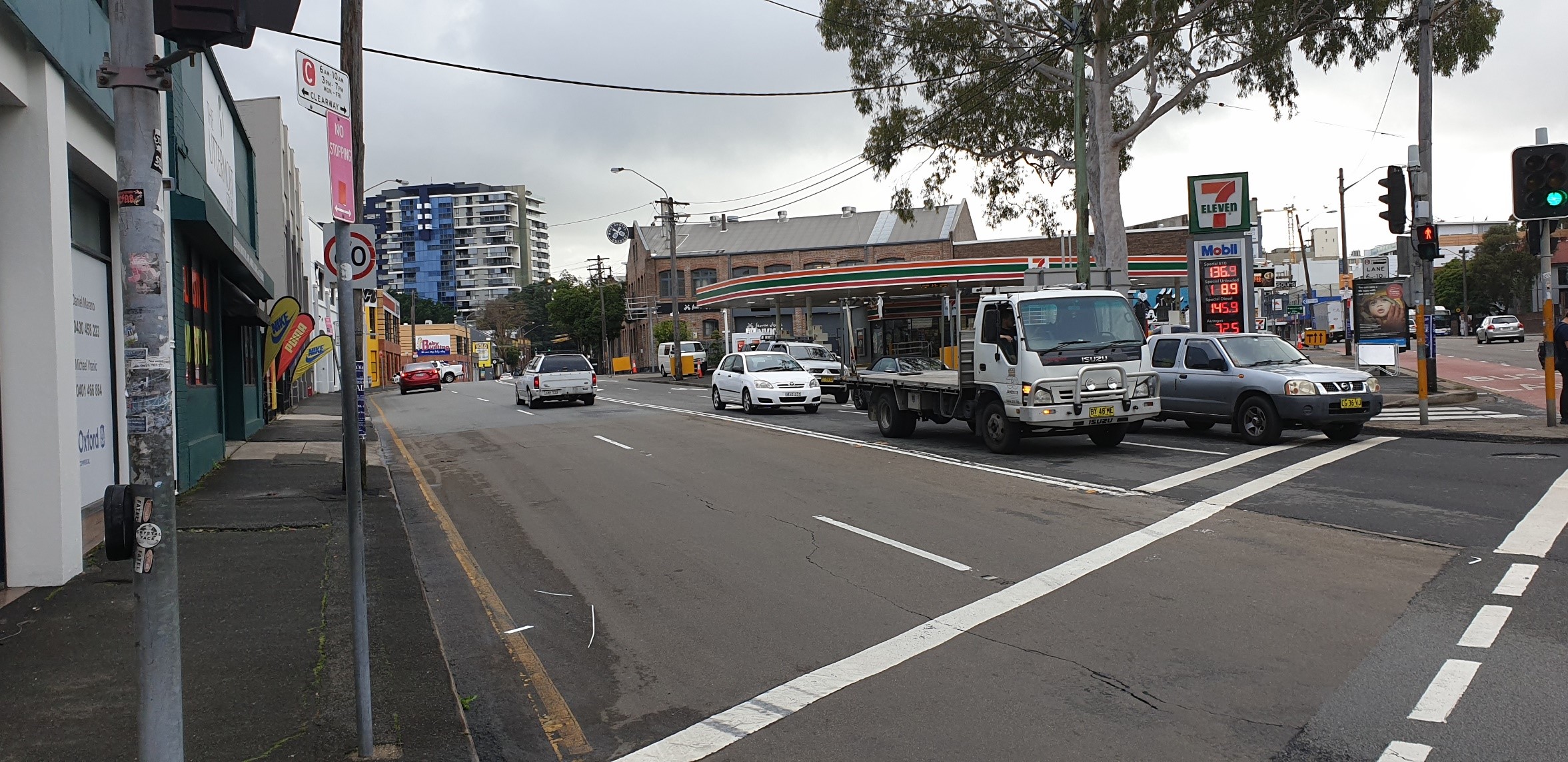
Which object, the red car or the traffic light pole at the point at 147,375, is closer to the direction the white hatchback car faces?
the traffic light pole

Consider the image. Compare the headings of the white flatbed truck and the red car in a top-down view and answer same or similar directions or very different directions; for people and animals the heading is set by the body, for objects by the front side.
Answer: very different directions

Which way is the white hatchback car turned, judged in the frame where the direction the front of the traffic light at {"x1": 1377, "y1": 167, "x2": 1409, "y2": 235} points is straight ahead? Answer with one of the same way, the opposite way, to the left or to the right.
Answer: the opposite way

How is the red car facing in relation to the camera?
away from the camera

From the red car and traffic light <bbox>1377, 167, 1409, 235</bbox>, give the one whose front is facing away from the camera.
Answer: the red car

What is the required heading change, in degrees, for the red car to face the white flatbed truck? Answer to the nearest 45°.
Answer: approximately 180°
